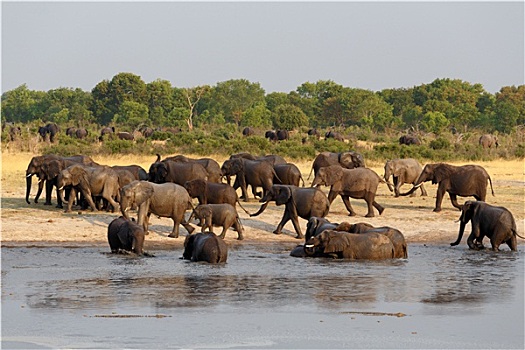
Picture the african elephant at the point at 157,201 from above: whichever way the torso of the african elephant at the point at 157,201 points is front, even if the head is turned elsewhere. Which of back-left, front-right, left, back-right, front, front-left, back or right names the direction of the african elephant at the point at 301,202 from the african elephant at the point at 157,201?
back

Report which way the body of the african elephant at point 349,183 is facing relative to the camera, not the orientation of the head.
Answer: to the viewer's left

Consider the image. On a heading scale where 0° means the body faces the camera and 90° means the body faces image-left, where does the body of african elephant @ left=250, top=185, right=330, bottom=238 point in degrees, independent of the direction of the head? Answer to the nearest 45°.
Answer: approximately 90°

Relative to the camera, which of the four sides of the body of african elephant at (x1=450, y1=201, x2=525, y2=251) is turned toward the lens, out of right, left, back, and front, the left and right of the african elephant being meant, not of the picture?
left

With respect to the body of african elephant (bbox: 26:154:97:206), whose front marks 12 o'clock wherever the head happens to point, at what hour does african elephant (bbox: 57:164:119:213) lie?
african elephant (bbox: 57:164:119:213) is roughly at 8 o'clock from african elephant (bbox: 26:154:97:206).

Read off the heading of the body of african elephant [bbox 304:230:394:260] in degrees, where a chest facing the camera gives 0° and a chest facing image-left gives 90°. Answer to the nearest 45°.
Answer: approximately 90°

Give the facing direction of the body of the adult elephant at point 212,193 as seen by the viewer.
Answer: to the viewer's left

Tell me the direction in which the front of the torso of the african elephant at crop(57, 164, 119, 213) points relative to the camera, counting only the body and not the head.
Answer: to the viewer's left

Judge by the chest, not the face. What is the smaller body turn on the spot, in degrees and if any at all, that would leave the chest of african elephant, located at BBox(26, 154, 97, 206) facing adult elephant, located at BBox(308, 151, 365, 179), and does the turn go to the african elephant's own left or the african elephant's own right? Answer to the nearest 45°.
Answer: approximately 180°

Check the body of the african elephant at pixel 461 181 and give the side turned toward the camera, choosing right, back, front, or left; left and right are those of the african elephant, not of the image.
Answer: left
